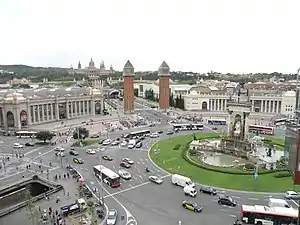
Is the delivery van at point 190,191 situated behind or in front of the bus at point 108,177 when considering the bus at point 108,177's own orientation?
in front

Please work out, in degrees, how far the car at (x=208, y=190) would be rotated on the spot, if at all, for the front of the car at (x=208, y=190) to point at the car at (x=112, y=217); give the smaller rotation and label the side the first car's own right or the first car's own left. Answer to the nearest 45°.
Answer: approximately 90° to the first car's own right

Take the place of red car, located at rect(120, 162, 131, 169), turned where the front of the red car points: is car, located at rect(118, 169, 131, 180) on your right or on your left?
on your right

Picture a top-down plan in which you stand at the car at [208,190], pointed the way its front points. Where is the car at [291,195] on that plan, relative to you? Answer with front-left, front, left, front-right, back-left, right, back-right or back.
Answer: front-left

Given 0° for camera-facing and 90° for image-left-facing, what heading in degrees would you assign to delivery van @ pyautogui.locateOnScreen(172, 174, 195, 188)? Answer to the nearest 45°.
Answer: approximately 315°

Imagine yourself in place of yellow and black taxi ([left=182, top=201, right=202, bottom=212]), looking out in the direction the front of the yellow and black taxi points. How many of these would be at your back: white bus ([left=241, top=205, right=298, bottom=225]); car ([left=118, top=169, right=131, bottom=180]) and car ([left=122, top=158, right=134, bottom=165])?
2

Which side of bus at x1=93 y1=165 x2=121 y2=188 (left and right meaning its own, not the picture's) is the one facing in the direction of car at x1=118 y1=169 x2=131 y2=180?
left

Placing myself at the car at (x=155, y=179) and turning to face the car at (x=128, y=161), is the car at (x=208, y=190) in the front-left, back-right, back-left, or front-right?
back-right

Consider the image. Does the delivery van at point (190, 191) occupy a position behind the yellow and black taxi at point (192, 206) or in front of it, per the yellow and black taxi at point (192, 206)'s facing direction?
behind

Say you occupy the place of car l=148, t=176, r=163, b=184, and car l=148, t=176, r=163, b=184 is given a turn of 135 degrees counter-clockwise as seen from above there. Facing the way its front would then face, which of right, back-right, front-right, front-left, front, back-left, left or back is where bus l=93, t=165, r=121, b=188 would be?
left

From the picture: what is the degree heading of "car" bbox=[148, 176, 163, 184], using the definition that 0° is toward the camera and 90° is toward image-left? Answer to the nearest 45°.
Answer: approximately 315°

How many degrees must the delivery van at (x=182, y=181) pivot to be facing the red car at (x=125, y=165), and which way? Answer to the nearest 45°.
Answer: approximately 180°
